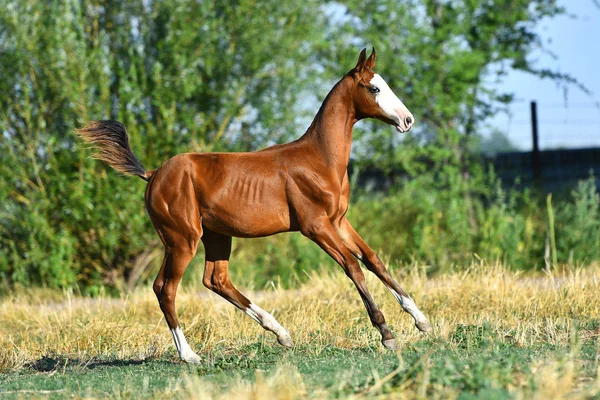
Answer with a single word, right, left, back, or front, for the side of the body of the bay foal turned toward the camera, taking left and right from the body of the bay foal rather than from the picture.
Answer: right

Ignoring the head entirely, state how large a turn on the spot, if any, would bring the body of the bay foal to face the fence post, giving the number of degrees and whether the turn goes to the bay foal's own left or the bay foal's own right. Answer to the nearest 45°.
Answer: approximately 45° to the bay foal's own left
